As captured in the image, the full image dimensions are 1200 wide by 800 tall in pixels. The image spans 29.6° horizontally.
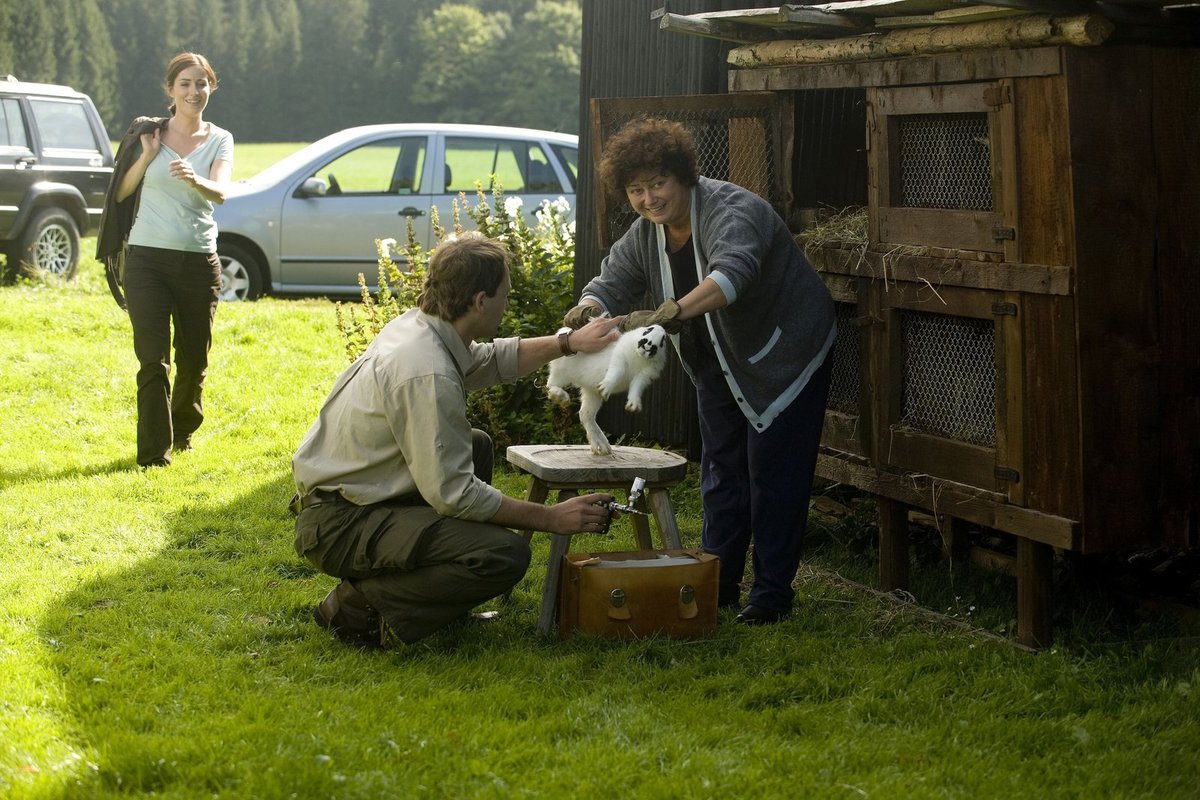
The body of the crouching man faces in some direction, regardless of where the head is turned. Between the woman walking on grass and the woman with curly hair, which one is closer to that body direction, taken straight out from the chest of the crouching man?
the woman with curly hair

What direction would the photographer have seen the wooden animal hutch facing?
facing the viewer and to the left of the viewer

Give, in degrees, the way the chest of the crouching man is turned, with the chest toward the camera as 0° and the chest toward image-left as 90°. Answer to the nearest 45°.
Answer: approximately 225°

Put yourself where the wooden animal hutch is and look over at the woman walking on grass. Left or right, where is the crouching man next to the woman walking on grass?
left

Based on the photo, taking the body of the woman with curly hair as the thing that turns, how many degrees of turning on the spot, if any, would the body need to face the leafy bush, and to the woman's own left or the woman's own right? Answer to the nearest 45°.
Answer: approximately 135° to the woman's own right

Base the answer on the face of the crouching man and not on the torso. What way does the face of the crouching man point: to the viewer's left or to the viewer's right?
to the viewer's right

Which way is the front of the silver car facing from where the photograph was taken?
facing to the left of the viewer

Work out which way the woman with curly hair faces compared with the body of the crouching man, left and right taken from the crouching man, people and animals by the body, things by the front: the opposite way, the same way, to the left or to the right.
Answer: the opposite way

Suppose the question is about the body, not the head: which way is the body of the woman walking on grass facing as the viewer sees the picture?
toward the camera

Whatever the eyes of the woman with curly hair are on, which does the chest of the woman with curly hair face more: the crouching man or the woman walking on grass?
the crouching man

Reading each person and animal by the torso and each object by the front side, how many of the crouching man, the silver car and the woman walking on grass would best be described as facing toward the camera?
1
